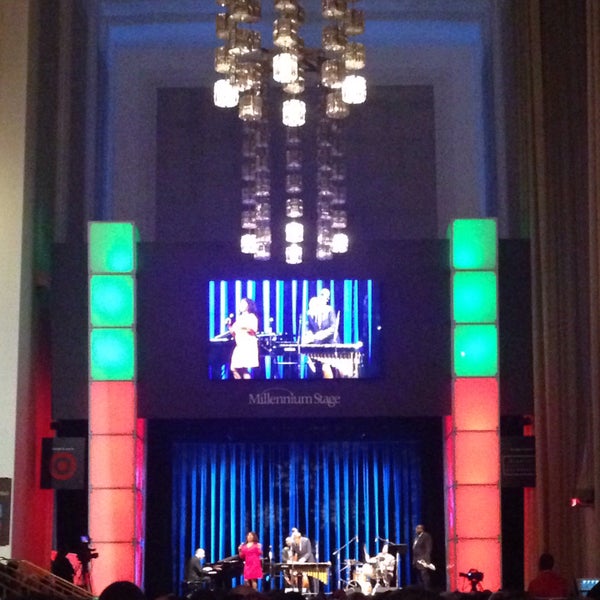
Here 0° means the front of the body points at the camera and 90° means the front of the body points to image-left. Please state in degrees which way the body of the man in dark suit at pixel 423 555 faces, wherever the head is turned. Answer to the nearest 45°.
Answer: approximately 45°

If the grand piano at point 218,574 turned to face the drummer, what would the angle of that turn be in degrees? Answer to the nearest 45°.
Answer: approximately 180°

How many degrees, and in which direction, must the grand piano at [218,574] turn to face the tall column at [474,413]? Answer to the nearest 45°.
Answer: approximately 180°

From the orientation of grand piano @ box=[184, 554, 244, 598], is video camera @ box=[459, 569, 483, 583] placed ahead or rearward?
rearward

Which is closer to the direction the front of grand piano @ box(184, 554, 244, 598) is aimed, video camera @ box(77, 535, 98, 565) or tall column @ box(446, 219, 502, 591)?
the video camera

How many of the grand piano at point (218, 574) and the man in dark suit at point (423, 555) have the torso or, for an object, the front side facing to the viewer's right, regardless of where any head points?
0

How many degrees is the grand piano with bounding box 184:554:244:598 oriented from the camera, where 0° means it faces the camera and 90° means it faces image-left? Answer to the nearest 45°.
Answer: approximately 90°

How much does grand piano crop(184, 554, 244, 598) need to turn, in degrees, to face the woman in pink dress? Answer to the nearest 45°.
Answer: approximately 135° to its right

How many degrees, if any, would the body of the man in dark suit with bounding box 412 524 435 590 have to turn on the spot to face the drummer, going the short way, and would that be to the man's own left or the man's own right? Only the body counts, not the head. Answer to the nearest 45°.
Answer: approximately 45° to the man's own right

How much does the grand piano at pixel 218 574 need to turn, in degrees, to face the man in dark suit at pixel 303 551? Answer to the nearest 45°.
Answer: approximately 135° to its right

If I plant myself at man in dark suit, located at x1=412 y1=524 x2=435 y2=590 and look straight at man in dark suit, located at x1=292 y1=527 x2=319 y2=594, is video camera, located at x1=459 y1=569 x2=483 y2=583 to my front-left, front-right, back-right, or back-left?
back-left

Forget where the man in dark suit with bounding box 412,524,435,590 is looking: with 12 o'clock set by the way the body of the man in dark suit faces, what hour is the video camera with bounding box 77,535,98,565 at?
The video camera is roughly at 1 o'clock from the man in dark suit.
